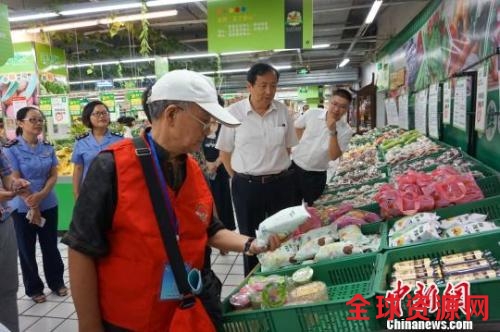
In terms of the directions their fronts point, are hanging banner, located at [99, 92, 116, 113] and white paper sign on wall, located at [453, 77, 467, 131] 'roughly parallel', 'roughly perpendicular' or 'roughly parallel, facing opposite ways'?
roughly perpendicular

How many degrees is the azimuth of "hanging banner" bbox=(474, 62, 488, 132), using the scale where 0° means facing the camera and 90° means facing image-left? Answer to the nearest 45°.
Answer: approximately 45°

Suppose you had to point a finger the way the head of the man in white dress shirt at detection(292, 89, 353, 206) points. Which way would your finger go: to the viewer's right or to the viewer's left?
to the viewer's left

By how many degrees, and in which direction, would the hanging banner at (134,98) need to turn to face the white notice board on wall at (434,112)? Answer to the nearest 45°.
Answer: approximately 45° to its left

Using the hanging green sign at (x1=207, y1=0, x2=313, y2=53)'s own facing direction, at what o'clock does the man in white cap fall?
The man in white cap is roughly at 12 o'clock from the hanging green sign.

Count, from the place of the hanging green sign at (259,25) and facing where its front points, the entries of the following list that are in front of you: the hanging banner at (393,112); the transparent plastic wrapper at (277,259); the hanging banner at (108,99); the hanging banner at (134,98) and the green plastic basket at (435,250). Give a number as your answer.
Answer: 2

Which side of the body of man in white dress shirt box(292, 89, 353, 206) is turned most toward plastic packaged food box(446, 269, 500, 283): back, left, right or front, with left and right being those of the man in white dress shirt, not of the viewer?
front

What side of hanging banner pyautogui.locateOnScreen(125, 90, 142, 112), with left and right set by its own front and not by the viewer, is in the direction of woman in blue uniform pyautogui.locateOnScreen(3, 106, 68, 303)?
front

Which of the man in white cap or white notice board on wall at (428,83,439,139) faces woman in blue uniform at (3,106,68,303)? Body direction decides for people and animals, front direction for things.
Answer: the white notice board on wall

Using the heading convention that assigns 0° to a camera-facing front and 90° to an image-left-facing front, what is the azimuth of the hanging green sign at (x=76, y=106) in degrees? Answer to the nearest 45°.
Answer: approximately 0°

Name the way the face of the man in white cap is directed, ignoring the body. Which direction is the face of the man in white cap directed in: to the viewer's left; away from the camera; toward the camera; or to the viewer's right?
to the viewer's right
